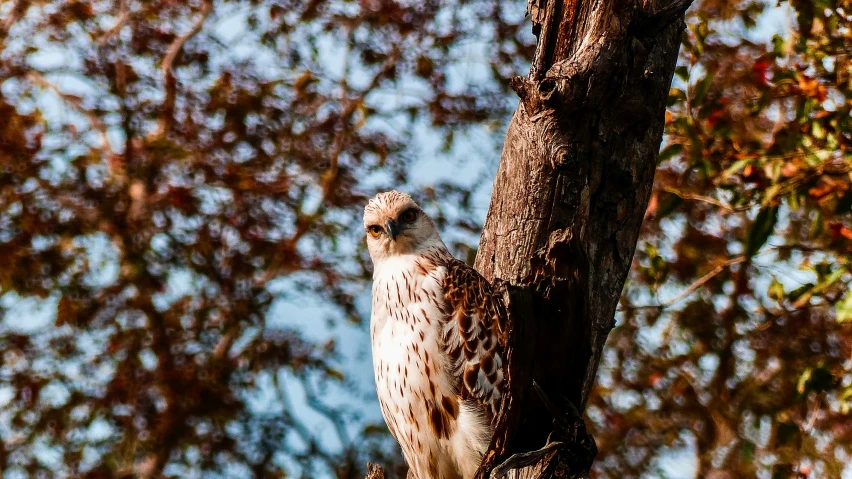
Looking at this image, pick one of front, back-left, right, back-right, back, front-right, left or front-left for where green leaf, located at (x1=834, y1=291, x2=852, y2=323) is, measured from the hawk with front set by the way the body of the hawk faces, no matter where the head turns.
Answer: back-left

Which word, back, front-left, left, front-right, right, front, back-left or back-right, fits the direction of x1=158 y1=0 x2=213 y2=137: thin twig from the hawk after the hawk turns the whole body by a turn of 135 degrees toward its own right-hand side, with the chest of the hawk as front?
front-left

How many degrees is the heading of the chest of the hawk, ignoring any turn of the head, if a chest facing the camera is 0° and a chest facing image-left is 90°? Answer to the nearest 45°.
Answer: approximately 45°

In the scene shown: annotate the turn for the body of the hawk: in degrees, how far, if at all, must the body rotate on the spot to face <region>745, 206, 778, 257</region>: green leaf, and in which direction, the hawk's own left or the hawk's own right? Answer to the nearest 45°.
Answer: approximately 135° to the hawk's own left
